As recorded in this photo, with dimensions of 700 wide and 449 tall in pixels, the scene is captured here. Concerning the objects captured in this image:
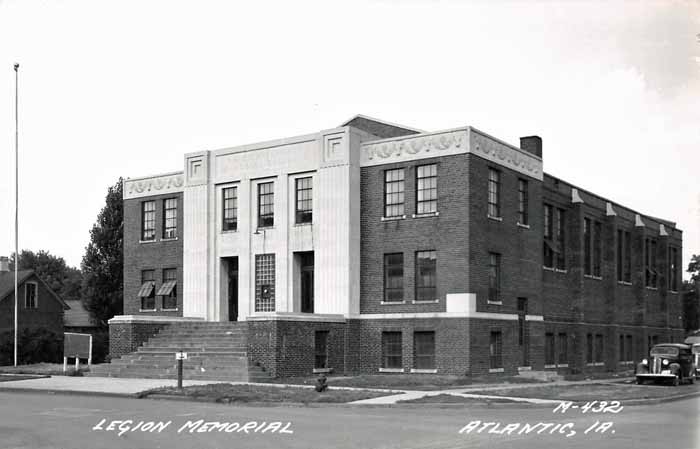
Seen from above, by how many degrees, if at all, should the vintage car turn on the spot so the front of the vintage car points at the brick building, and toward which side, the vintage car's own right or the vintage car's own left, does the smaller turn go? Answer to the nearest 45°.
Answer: approximately 45° to the vintage car's own right

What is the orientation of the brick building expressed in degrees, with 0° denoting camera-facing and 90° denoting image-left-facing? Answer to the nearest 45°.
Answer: approximately 45°

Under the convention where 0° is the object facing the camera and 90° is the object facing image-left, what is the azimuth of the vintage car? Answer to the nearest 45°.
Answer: approximately 45°
